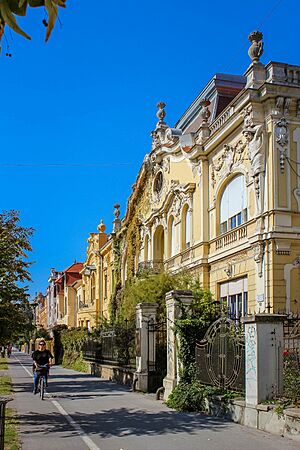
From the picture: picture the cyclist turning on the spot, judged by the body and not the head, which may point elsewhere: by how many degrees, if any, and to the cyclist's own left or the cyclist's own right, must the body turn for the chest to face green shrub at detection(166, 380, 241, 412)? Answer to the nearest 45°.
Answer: approximately 45° to the cyclist's own left

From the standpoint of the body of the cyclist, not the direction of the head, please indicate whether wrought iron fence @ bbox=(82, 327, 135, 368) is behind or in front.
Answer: behind

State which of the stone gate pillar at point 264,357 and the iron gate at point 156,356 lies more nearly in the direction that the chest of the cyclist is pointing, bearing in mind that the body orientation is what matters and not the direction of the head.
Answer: the stone gate pillar

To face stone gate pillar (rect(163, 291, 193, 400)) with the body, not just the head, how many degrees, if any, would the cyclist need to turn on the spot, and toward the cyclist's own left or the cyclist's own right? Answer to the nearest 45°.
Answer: approximately 45° to the cyclist's own left

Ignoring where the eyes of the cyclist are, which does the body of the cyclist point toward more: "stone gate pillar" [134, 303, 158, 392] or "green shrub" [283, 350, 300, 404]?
the green shrub

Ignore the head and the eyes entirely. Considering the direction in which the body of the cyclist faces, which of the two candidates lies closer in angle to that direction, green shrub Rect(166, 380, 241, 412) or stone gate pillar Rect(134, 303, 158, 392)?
the green shrub

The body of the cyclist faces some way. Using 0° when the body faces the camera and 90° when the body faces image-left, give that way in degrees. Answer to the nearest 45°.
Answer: approximately 0°

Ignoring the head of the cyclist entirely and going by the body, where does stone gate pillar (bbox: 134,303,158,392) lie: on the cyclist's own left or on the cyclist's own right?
on the cyclist's own left
